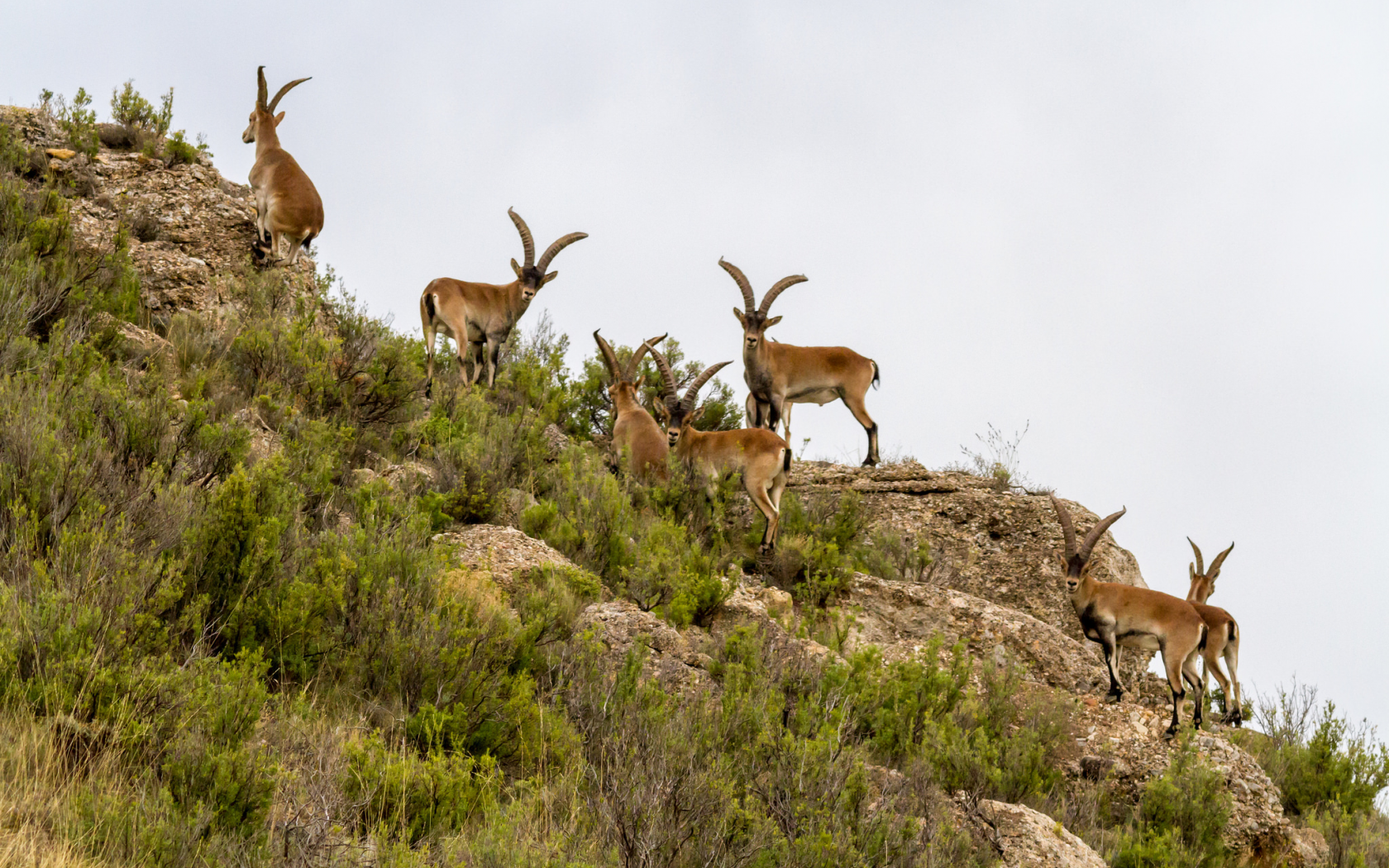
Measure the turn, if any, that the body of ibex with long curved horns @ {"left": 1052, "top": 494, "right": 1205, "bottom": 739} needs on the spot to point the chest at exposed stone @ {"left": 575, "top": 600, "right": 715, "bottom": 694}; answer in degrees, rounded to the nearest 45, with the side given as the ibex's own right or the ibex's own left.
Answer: approximately 45° to the ibex's own left

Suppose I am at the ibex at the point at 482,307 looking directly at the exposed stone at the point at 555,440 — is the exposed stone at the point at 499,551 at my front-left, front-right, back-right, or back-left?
front-right

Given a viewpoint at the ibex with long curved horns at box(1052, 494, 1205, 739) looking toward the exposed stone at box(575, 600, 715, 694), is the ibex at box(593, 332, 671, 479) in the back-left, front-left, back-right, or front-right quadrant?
front-right

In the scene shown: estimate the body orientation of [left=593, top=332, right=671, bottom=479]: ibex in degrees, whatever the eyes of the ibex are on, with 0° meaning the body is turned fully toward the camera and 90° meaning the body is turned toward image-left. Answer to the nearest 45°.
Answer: approximately 135°

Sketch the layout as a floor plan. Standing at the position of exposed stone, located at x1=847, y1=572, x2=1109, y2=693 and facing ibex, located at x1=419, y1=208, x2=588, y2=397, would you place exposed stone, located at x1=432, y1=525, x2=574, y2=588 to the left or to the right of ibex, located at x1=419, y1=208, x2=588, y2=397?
left

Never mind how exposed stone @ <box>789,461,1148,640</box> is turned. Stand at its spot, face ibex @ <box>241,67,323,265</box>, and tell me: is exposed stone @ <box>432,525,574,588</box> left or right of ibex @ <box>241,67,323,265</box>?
left

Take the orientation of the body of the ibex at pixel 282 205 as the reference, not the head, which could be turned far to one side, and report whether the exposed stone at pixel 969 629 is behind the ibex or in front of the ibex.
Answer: behind

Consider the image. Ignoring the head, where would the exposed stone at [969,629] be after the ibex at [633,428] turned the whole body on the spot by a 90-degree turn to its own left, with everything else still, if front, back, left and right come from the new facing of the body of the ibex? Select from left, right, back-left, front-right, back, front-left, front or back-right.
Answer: left

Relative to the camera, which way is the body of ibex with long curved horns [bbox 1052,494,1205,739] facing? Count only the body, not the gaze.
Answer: to the viewer's left

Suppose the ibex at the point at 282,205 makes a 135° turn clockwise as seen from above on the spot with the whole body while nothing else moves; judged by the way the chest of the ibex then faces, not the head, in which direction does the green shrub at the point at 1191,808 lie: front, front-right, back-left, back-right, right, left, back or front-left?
front-right

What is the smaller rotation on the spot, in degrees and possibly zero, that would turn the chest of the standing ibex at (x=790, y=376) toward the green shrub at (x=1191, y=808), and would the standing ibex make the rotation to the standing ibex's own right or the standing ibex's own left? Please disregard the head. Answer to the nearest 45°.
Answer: approximately 135° to the standing ibex's own left

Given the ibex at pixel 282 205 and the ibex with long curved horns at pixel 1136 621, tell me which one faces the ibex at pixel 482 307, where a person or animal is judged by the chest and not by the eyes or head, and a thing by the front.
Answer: the ibex with long curved horns

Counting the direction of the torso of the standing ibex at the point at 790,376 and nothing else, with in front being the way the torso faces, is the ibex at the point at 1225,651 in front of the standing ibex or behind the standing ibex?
behind

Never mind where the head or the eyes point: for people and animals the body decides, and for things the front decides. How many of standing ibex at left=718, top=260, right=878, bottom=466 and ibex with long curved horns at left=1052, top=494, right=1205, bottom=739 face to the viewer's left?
2

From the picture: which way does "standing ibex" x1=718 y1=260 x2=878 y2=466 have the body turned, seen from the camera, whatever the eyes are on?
to the viewer's left

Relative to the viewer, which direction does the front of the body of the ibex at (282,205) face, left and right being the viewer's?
facing away from the viewer and to the left of the viewer

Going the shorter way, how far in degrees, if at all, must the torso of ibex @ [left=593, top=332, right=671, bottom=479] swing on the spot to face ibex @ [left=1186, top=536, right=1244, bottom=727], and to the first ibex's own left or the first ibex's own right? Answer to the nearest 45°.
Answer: approximately 135° to the first ibex's own right

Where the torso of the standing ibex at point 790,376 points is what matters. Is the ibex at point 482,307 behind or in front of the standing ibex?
in front
